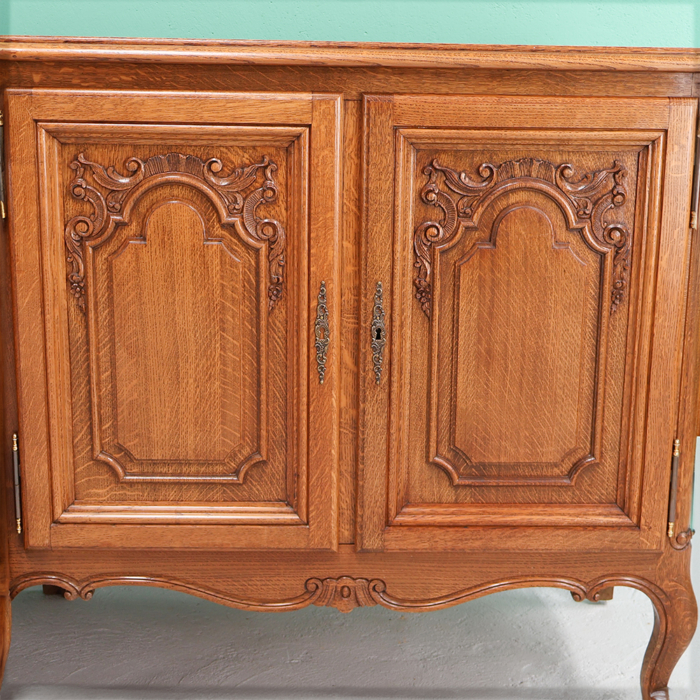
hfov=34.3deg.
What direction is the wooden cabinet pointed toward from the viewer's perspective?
toward the camera
